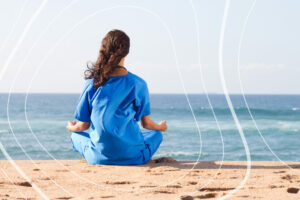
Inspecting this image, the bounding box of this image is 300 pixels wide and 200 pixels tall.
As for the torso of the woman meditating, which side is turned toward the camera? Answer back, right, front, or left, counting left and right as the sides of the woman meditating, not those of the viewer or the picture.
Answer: back

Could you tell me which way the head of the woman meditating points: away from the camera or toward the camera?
away from the camera
